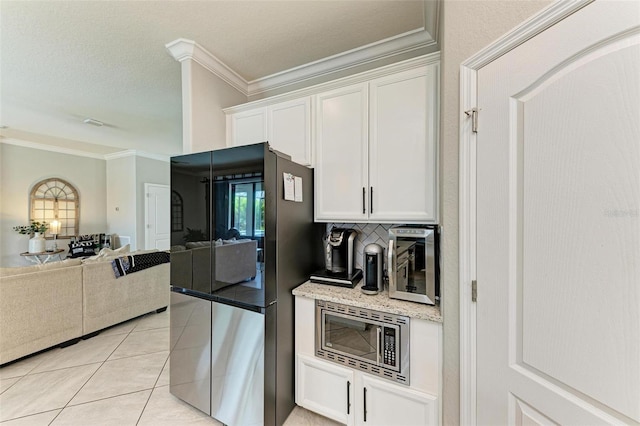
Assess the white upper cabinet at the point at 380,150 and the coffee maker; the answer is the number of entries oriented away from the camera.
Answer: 0

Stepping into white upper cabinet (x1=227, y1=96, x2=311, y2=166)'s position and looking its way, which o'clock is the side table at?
The side table is roughly at 3 o'clock from the white upper cabinet.

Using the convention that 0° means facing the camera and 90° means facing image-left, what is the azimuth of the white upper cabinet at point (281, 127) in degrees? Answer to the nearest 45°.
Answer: approximately 45°

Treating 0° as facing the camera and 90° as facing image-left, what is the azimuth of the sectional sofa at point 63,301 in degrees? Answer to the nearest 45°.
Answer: approximately 135°

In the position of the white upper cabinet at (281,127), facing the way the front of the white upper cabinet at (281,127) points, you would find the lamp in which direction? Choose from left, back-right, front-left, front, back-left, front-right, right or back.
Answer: right

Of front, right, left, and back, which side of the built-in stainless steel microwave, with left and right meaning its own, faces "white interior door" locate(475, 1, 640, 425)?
left

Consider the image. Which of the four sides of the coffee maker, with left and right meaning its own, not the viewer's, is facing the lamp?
right

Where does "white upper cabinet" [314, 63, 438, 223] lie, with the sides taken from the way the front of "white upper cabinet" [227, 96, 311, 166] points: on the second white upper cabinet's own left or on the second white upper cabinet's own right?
on the second white upper cabinet's own left

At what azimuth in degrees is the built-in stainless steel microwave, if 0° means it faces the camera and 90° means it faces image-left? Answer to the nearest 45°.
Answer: approximately 45°

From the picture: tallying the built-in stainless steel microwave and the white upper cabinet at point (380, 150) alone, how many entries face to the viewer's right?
0
